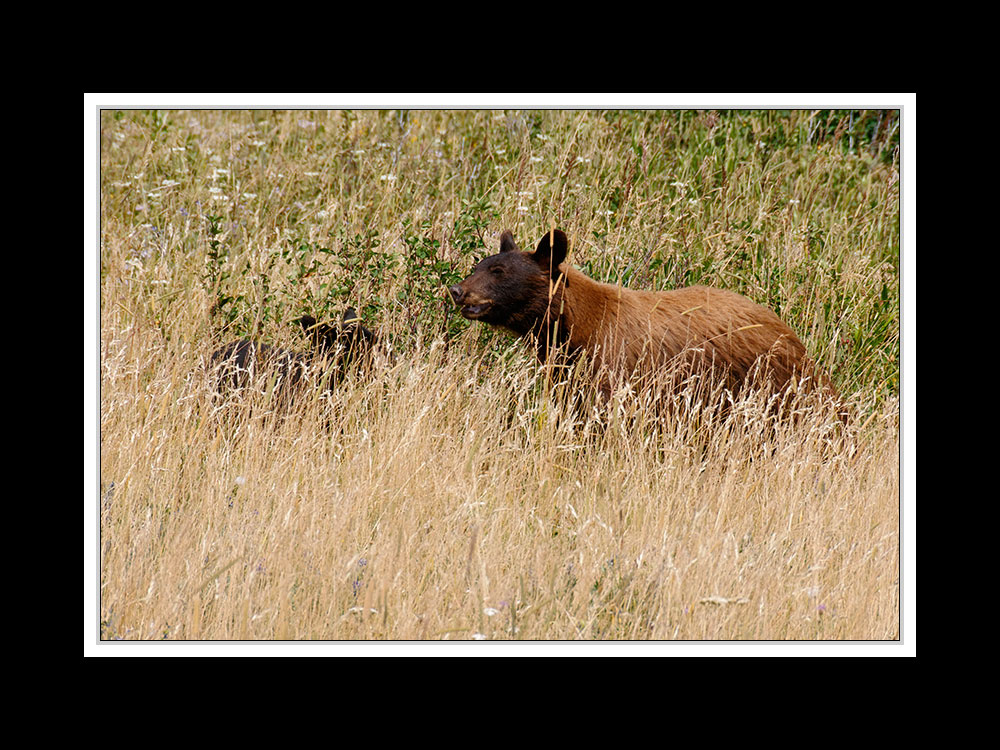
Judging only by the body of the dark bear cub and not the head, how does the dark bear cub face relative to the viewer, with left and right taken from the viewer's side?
facing to the right of the viewer
